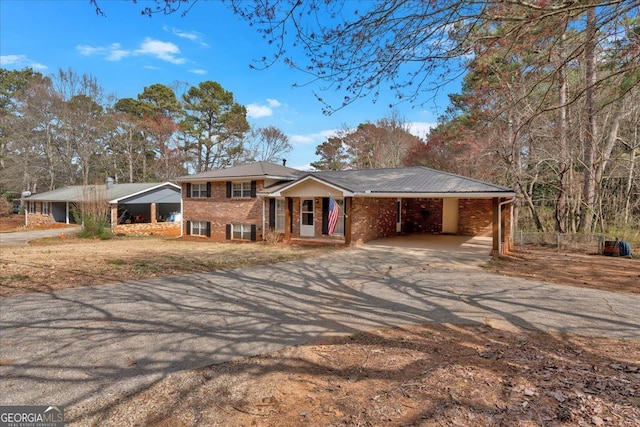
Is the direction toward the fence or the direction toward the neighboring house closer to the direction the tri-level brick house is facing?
the fence

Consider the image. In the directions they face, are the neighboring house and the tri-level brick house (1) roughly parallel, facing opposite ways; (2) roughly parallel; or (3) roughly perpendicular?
roughly parallel

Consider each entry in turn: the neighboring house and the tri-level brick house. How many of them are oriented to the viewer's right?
0

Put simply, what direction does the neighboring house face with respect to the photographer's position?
facing the viewer and to the left of the viewer

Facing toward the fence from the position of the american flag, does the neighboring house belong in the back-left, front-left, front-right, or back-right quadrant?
back-left

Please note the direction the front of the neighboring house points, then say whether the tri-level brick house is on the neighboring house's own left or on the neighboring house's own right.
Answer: on the neighboring house's own left

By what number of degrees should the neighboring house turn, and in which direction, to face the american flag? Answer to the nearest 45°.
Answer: approximately 45° to its left

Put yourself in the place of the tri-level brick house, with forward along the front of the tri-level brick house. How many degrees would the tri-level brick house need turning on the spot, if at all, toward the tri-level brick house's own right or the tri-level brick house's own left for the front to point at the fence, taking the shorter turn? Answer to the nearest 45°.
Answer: approximately 90° to the tri-level brick house's own left

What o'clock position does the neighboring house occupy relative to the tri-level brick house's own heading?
The neighboring house is roughly at 4 o'clock from the tri-level brick house.

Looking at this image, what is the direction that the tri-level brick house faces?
toward the camera
